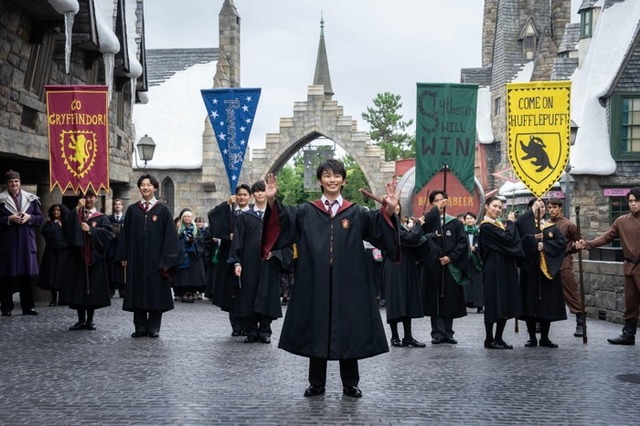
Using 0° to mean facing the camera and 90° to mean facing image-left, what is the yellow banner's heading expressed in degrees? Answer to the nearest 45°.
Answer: approximately 0°

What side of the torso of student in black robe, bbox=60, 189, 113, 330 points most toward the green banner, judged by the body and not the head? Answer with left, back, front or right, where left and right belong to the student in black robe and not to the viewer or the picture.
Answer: left

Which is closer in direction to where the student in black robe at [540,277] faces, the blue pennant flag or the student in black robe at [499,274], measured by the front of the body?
the student in black robe

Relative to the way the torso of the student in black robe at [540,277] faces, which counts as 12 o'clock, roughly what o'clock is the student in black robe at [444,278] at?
the student in black robe at [444,278] is roughly at 3 o'clock from the student in black robe at [540,277].

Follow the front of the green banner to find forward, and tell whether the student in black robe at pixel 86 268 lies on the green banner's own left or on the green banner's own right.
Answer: on the green banner's own right

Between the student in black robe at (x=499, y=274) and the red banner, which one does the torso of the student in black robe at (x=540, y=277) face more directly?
the student in black robe

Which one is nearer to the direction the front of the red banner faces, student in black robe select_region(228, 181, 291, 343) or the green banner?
the student in black robe

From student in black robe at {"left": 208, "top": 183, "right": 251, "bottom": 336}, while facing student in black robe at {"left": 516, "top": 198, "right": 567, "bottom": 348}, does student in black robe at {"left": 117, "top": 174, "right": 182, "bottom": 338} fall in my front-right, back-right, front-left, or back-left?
back-right

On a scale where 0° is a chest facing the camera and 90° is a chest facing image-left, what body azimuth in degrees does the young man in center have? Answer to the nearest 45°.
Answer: approximately 0°

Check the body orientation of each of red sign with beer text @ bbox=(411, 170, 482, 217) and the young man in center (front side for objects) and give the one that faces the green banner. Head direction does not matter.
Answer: the red sign with beer text
